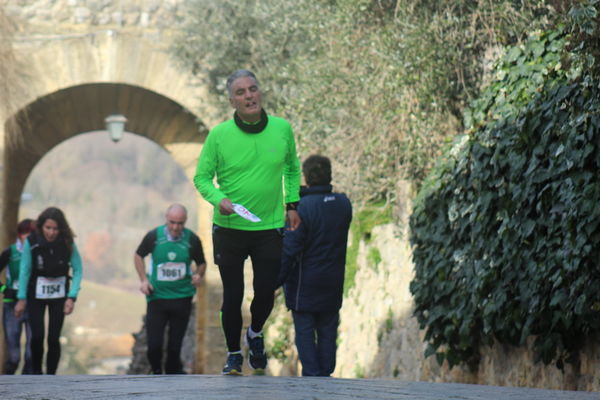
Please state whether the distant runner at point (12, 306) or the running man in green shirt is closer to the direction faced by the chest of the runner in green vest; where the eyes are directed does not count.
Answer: the running man in green shirt

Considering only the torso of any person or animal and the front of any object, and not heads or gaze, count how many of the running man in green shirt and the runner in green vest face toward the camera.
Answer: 2

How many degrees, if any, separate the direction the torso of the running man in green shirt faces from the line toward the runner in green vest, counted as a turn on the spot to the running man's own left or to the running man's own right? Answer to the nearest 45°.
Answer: approximately 180°

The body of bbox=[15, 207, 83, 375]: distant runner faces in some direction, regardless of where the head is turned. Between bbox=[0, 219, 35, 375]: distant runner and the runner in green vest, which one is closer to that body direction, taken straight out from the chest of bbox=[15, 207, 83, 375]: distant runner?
the runner in green vest

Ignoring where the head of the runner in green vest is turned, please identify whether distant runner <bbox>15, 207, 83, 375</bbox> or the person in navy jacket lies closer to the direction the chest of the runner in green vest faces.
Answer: the person in navy jacket

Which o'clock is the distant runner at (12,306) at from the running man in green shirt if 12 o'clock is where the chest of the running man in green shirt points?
The distant runner is roughly at 5 o'clock from the running man in green shirt.

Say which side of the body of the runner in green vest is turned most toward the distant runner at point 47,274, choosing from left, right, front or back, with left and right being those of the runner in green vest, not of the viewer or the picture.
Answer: right
